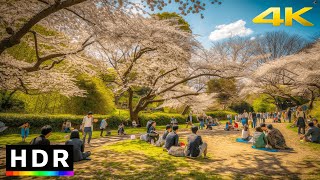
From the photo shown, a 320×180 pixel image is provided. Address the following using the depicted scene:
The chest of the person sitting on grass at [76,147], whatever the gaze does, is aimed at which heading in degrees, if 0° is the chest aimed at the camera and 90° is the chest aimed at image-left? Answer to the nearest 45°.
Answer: approximately 225°

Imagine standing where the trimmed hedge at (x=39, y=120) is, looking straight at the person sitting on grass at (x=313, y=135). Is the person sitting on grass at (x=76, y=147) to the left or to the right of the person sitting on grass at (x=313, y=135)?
right

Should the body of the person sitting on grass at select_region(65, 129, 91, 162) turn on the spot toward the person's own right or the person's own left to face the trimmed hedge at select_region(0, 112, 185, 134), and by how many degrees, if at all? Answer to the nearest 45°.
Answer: approximately 45° to the person's own left
